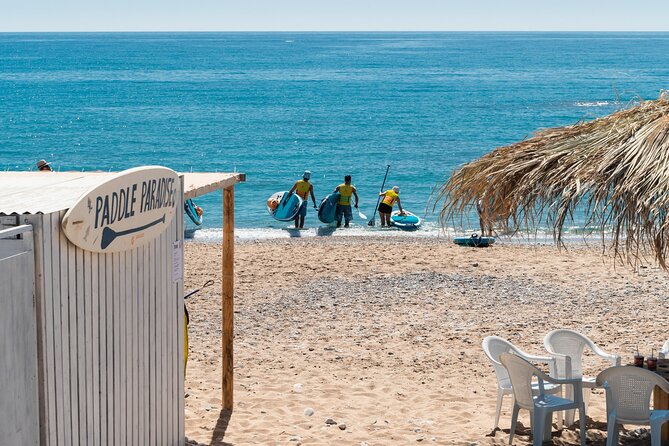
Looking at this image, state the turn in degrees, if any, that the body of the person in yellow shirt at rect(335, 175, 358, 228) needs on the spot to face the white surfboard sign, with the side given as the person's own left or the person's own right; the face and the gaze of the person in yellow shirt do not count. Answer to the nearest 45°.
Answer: approximately 180°

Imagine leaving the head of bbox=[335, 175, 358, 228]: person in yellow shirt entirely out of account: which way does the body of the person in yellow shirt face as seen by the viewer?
away from the camera

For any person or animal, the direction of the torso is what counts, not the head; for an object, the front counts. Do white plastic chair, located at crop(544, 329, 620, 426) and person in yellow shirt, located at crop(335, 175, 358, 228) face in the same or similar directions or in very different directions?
very different directions

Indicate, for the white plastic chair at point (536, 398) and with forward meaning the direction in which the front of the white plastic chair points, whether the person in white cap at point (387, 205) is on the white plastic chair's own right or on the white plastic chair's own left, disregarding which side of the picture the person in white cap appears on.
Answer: on the white plastic chair's own left

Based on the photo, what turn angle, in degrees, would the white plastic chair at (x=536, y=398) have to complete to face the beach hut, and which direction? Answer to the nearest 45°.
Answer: approximately 180°

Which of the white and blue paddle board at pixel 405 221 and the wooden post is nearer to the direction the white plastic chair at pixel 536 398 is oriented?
the white and blue paddle board

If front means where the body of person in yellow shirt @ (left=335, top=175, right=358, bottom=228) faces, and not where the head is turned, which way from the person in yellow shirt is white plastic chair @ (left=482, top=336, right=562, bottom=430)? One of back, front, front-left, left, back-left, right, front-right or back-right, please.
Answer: back

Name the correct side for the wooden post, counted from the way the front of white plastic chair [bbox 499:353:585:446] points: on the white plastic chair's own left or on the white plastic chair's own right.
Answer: on the white plastic chair's own left

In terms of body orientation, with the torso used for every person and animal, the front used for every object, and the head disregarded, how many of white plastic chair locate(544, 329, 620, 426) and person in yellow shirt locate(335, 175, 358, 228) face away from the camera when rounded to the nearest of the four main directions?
1
